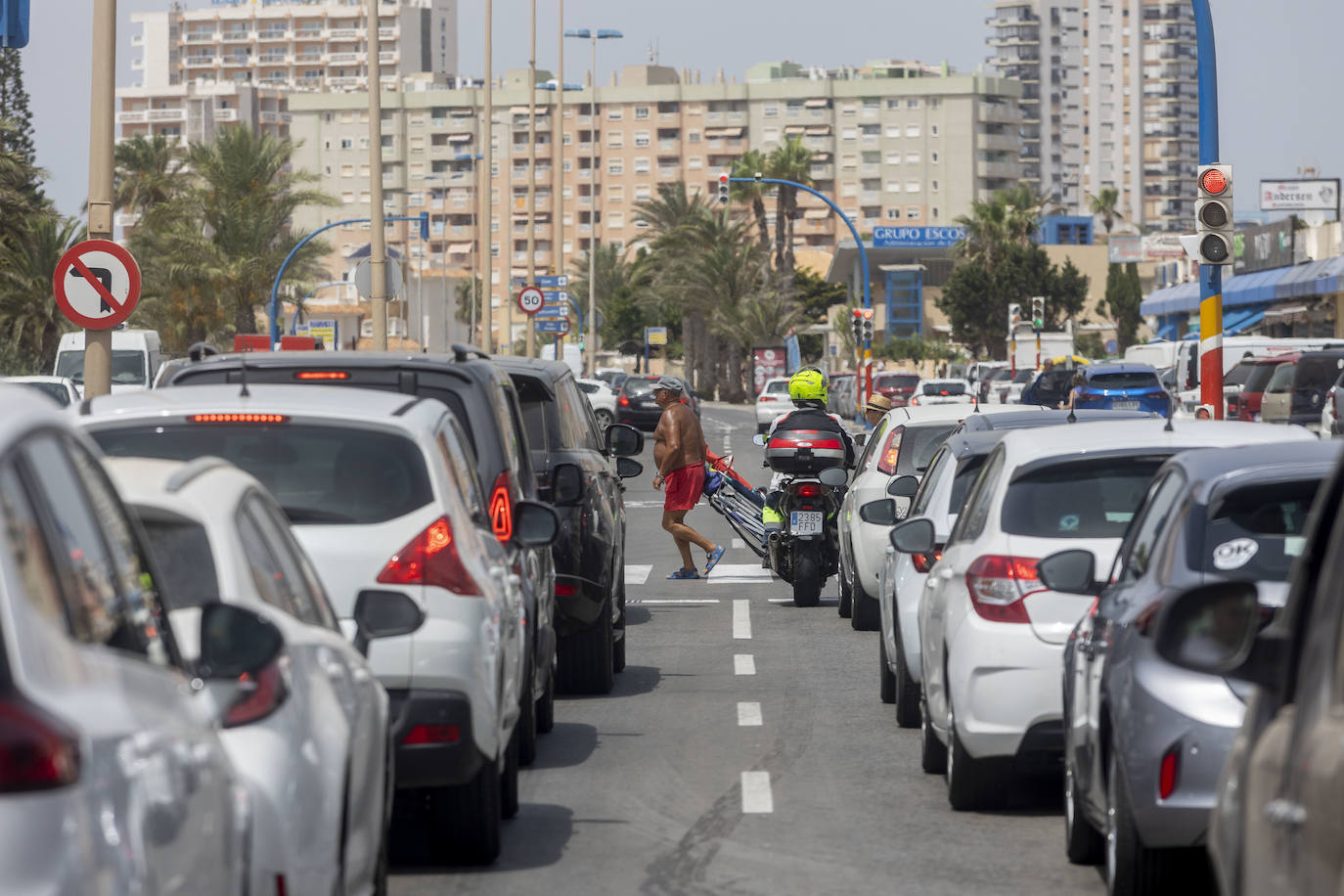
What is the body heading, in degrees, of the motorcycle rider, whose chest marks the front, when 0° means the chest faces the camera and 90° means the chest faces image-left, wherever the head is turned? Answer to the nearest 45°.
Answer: approximately 180°

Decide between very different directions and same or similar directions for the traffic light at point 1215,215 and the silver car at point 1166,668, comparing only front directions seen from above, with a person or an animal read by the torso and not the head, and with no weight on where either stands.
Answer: very different directions

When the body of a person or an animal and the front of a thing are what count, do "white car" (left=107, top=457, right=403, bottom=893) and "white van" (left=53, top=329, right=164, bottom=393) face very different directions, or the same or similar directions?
very different directions

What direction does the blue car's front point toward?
away from the camera

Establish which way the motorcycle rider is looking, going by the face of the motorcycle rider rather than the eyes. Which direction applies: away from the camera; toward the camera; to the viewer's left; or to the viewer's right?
away from the camera

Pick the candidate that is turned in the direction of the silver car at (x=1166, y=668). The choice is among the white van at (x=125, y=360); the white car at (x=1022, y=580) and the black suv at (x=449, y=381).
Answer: the white van

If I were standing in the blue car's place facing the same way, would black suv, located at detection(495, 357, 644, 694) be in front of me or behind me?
behind

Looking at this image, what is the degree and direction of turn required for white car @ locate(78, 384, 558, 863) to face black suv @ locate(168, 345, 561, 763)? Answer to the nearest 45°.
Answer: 0° — it already faces it

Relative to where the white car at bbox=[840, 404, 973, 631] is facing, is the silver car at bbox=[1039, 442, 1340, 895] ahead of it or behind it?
behind

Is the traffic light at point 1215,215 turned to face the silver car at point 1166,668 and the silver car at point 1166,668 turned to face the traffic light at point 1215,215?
yes

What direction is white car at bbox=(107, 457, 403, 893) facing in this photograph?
away from the camera

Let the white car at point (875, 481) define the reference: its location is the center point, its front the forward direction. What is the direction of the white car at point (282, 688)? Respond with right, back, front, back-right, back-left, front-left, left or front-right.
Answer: back

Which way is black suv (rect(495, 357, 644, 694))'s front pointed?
away from the camera
